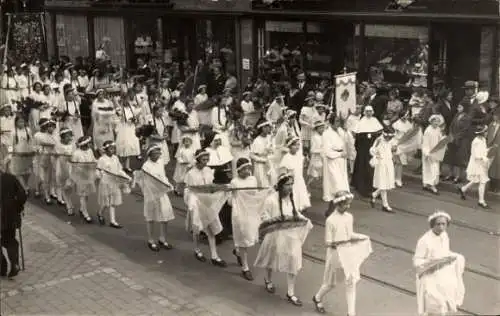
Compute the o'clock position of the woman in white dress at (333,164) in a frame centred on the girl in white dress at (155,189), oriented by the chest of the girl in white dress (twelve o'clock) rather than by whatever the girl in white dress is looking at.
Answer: The woman in white dress is roughly at 10 o'clock from the girl in white dress.

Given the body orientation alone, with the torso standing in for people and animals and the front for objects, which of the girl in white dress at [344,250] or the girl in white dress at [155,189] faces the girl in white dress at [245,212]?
the girl in white dress at [155,189]

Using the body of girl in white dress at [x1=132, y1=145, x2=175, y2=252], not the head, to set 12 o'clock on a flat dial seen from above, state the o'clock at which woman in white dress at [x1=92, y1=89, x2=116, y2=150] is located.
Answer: The woman in white dress is roughly at 7 o'clock from the girl in white dress.
